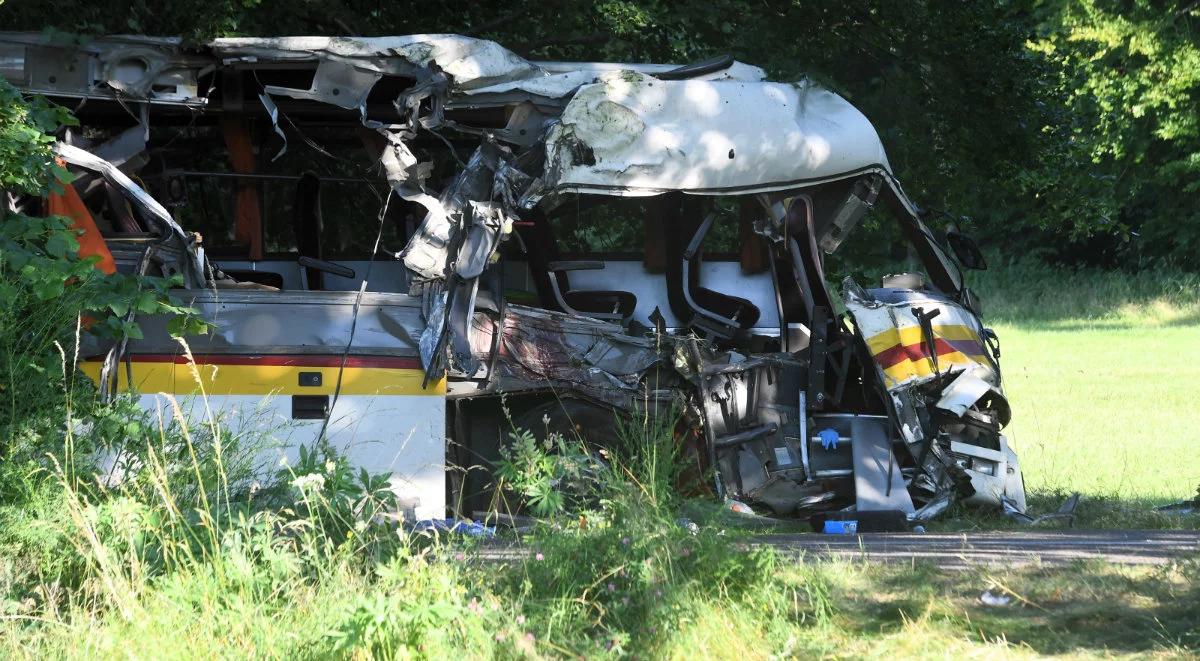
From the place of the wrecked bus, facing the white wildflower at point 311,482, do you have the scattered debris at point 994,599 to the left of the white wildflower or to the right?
left

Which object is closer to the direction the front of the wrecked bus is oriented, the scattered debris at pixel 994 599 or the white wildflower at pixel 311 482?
the scattered debris

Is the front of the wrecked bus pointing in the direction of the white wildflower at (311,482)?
no

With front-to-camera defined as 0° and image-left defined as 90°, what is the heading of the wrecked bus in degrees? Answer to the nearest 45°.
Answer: approximately 270°

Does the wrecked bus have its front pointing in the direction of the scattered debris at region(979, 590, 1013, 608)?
no
